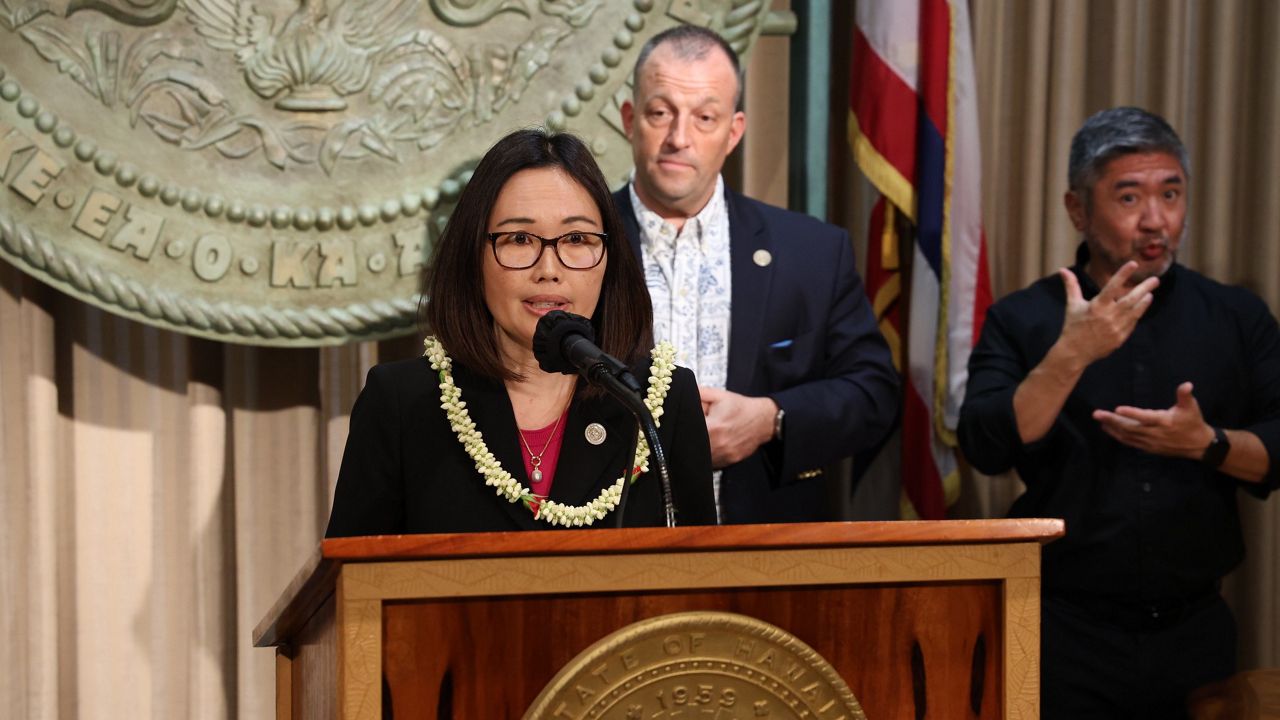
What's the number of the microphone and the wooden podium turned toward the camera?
1

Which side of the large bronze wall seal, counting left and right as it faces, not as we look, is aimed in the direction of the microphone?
front

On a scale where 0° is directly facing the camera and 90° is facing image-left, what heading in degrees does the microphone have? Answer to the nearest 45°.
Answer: approximately 135°

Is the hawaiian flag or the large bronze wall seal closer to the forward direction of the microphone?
the large bronze wall seal

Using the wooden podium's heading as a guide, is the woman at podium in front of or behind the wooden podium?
behind

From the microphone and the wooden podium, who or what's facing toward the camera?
the wooden podium

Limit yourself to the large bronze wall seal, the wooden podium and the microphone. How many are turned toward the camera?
2

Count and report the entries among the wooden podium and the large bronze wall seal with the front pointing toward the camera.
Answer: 2

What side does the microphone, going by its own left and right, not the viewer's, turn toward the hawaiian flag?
right

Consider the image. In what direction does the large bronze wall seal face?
toward the camera

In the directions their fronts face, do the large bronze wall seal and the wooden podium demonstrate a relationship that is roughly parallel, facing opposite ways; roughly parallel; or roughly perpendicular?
roughly parallel

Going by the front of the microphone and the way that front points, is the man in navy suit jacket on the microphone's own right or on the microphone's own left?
on the microphone's own right
